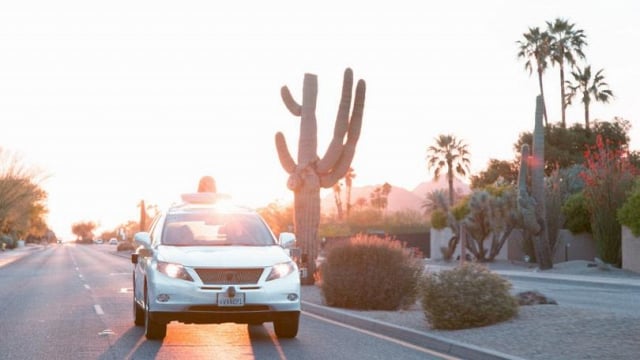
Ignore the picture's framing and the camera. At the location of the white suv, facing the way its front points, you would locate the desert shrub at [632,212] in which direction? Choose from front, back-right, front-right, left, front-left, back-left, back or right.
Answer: back-left

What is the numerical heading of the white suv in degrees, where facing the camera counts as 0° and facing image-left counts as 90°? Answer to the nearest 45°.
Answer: approximately 0°

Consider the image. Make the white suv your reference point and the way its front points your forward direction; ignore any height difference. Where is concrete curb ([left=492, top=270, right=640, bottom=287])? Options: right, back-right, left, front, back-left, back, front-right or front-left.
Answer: back-left

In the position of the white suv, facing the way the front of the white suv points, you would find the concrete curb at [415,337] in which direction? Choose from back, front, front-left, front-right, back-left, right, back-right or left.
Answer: left

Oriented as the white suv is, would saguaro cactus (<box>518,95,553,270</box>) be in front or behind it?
behind

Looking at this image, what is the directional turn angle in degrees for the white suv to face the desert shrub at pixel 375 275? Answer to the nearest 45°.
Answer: approximately 135° to its left

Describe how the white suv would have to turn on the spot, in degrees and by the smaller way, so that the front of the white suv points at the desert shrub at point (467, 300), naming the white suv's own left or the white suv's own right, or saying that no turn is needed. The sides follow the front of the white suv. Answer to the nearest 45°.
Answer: approximately 90° to the white suv's own left
